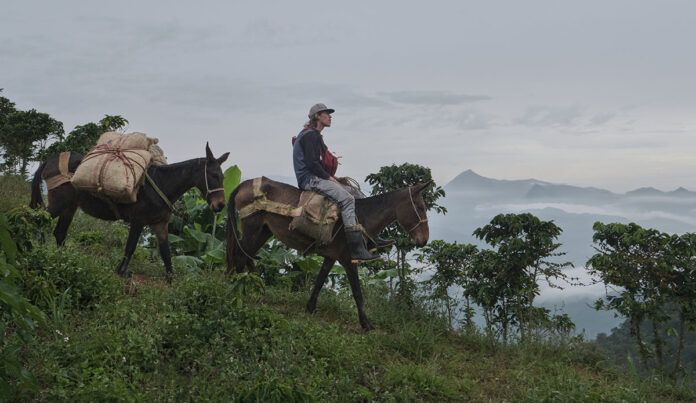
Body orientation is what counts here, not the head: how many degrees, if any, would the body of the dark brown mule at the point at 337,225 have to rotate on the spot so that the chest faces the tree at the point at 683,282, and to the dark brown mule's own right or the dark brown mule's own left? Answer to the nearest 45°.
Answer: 0° — it already faces it

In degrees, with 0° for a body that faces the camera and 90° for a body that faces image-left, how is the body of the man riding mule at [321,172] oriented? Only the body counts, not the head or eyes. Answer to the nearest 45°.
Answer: approximately 270°

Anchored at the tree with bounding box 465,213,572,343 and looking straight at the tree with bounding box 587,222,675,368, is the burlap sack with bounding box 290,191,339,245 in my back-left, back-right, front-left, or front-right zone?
back-right

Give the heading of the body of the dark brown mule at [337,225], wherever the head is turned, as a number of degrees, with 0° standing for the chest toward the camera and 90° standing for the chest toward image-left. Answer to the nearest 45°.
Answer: approximately 270°

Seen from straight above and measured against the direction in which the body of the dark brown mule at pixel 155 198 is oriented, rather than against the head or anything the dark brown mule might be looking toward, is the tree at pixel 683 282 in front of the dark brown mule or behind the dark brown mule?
in front

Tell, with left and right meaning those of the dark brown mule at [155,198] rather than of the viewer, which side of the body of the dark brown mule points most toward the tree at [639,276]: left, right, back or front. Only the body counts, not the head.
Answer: front

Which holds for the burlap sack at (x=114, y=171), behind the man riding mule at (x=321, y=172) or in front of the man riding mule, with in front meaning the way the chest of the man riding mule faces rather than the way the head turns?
behind

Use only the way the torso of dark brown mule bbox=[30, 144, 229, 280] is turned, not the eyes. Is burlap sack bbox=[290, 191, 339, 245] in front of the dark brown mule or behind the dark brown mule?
in front

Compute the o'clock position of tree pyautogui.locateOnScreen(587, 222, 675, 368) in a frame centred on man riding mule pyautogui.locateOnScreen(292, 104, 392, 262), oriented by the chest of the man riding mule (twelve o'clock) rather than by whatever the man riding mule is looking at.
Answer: The tree is roughly at 12 o'clock from the man riding mule.

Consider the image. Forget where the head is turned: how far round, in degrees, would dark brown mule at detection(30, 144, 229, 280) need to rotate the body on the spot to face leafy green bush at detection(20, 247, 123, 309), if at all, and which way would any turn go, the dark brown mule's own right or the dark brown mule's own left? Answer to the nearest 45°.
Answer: approximately 135° to the dark brown mule's own right

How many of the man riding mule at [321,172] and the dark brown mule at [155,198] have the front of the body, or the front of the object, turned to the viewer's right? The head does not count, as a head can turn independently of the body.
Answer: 2

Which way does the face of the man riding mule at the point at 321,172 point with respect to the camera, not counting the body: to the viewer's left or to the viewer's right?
to the viewer's right

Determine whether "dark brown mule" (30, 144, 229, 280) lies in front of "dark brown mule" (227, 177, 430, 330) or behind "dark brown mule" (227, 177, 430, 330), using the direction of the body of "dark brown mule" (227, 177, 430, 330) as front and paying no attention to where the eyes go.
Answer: behind

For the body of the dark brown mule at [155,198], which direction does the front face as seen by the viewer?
to the viewer's right

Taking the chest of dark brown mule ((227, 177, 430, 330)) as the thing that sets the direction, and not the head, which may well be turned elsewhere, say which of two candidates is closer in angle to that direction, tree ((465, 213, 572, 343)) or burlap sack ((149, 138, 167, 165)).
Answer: the tree

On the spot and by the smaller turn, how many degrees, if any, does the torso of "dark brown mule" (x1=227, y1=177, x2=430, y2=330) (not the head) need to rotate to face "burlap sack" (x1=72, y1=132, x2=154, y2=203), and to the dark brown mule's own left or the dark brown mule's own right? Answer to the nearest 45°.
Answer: approximately 180°
